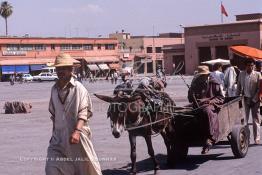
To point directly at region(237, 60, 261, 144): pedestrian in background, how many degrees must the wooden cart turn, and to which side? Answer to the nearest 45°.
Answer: approximately 180°

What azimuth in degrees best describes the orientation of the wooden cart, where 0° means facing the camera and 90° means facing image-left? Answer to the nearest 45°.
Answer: approximately 45°

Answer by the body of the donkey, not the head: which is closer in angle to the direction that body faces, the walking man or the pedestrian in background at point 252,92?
the walking man

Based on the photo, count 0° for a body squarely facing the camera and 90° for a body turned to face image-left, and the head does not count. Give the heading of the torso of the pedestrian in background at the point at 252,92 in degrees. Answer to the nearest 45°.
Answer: approximately 0°

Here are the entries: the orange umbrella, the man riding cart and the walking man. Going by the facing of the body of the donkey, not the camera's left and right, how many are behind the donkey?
2

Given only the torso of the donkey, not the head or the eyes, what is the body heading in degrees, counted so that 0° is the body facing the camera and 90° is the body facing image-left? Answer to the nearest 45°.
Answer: approximately 45°

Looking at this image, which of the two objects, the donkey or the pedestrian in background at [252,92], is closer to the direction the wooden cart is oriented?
the donkey

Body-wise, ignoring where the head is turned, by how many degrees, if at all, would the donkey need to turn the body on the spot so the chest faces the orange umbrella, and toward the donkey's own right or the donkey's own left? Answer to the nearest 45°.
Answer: approximately 180°

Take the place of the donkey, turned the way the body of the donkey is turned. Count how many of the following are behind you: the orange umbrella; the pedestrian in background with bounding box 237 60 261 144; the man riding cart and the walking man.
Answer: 3

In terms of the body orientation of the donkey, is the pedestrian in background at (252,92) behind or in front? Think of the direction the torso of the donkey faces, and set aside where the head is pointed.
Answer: behind
